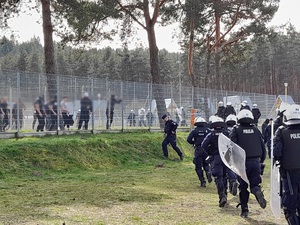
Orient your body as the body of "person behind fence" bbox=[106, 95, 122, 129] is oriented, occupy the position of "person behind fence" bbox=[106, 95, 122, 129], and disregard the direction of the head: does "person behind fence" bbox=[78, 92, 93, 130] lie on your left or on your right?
on your right

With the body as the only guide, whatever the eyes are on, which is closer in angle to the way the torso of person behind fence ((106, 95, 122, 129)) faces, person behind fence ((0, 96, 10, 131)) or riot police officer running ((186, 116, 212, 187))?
the riot police officer running

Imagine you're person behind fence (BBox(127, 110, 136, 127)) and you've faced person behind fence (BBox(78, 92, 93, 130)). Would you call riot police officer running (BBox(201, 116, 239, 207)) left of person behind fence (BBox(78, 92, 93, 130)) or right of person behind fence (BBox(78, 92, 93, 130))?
left

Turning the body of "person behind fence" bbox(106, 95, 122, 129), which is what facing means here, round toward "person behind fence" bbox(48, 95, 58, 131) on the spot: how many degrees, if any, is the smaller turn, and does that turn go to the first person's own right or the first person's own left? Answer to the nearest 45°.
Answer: approximately 135° to the first person's own right

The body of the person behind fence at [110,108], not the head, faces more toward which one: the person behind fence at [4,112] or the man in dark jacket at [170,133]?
the man in dark jacket

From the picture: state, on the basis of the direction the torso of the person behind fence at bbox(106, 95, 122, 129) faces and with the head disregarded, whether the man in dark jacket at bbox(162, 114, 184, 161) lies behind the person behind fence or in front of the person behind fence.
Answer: in front

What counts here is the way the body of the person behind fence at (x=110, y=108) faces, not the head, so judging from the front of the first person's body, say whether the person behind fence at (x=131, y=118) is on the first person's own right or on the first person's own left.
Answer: on the first person's own left

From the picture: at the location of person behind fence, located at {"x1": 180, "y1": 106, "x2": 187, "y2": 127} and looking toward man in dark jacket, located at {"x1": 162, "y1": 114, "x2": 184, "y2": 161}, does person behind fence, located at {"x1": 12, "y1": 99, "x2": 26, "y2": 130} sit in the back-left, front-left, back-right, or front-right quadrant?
front-right

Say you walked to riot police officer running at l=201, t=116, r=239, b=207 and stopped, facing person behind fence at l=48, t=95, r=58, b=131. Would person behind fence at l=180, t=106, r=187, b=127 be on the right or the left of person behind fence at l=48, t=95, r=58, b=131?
right

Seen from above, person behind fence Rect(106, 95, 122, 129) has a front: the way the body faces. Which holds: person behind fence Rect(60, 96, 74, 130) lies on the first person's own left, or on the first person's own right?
on the first person's own right

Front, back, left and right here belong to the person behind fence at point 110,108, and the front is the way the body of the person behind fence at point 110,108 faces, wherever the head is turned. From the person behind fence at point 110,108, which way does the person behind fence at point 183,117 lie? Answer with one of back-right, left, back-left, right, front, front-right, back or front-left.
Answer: front-left

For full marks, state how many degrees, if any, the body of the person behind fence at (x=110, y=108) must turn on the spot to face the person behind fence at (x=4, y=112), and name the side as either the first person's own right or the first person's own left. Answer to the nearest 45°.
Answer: approximately 135° to the first person's own right
